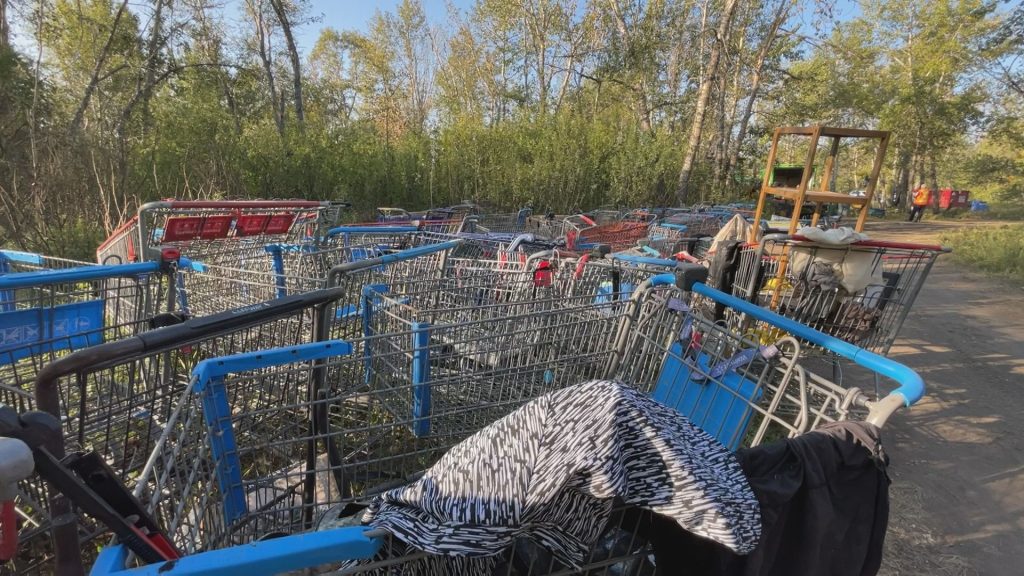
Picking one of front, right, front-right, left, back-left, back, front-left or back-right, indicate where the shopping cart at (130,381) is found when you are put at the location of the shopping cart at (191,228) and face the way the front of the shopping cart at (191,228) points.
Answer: back

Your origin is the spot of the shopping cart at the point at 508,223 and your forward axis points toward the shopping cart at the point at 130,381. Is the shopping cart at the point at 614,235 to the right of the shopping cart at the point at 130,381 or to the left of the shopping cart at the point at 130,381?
left

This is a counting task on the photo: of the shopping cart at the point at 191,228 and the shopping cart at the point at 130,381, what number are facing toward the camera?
0

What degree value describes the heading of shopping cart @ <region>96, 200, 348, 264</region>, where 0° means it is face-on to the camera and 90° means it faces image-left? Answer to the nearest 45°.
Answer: approximately 180°

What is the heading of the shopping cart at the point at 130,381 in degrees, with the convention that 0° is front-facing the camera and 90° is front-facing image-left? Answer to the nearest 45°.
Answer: approximately 135°

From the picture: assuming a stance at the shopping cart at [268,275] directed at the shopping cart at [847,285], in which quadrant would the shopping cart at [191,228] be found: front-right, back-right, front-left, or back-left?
back-left

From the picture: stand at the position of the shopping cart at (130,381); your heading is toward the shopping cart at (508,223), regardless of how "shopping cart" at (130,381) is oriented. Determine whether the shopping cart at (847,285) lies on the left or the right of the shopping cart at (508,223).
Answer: right
